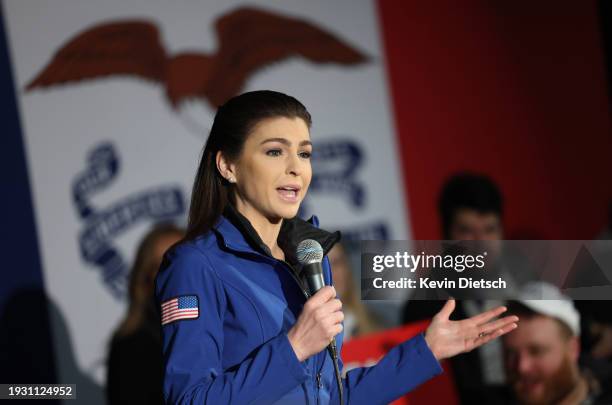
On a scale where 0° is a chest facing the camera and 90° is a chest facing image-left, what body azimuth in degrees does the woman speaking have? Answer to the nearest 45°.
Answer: approximately 315°

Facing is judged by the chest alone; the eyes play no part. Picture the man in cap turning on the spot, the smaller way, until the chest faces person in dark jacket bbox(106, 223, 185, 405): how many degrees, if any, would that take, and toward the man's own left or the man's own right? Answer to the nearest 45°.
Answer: approximately 45° to the man's own right

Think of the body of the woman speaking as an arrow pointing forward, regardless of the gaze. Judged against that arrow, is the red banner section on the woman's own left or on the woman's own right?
on the woman's own left

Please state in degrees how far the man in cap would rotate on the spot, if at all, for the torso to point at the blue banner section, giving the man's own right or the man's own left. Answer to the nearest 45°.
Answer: approximately 45° to the man's own right

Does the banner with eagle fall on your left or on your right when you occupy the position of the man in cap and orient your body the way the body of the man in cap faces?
on your right

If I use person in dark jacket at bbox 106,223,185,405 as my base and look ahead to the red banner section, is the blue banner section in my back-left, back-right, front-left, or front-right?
back-left

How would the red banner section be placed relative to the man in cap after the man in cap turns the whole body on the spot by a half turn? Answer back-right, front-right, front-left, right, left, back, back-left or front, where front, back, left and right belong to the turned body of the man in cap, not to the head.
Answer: front-left

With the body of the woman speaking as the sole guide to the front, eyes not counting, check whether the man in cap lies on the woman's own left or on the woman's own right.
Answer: on the woman's own left

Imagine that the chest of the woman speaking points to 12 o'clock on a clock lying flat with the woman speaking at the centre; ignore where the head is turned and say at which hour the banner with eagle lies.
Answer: The banner with eagle is roughly at 7 o'clock from the woman speaking.

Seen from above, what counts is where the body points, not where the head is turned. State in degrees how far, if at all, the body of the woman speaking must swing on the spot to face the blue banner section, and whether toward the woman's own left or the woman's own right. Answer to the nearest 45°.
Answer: approximately 180°
